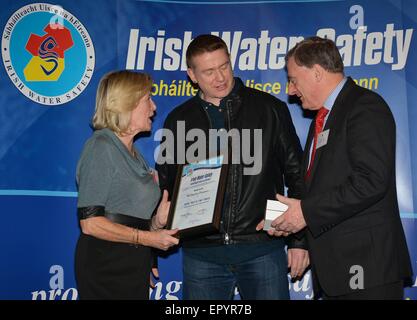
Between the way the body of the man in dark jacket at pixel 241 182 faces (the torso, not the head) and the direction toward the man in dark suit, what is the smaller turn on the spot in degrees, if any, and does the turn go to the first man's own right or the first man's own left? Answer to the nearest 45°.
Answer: approximately 45° to the first man's own left

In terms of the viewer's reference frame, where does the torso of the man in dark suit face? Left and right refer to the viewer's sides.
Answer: facing to the left of the viewer

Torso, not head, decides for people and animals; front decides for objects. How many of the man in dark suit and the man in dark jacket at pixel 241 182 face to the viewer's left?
1

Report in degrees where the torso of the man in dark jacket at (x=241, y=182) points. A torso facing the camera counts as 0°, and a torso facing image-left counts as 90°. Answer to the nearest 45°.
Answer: approximately 0°

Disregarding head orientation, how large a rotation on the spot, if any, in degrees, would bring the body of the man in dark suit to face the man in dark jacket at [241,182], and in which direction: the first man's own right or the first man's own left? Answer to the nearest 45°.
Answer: approximately 45° to the first man's own right

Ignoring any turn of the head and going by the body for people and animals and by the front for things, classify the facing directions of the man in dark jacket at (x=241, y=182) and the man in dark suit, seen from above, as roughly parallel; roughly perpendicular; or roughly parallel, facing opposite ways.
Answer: roughly perpendicular

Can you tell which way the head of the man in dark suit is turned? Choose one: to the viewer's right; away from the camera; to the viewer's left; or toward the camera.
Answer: to the viewer's left
